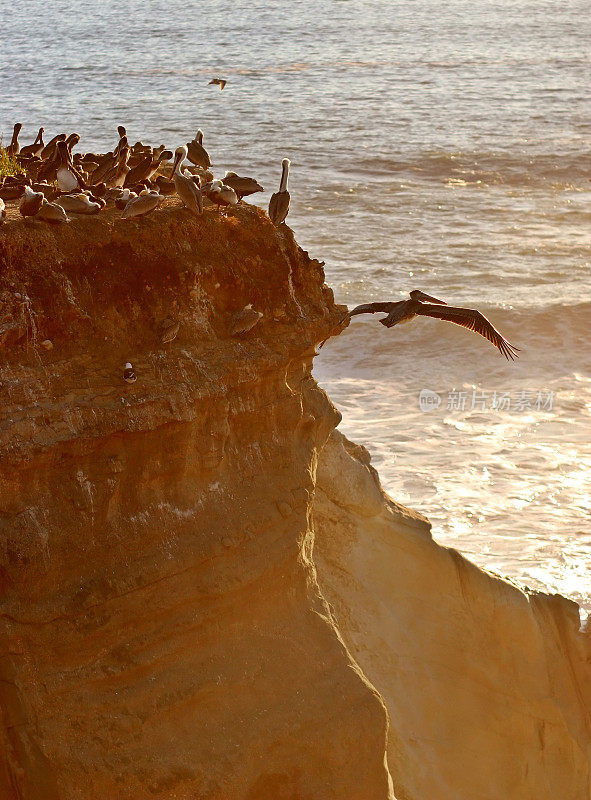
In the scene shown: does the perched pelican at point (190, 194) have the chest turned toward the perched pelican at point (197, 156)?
no

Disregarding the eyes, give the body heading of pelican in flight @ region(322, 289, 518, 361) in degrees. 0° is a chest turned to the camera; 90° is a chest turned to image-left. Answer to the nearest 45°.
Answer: approximately 225°

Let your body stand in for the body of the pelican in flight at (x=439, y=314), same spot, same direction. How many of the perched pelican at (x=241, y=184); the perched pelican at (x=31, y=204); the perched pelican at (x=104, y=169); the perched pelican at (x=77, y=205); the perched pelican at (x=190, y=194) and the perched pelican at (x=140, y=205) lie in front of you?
0

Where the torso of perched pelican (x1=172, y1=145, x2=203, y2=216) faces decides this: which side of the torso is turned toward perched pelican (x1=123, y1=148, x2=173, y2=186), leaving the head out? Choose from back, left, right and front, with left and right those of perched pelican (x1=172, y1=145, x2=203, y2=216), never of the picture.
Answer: right

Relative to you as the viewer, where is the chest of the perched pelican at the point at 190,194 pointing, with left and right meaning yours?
facing to the left of the viewer

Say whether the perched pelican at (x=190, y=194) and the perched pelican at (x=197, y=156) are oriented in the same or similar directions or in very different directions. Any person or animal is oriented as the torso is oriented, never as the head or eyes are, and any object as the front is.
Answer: same or similar directions

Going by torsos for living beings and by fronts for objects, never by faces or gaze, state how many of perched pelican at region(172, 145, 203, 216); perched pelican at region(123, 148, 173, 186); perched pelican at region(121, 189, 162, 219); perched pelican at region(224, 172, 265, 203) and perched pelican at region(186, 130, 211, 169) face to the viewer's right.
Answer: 2

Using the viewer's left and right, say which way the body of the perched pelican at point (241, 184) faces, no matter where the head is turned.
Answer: facing to the left of the viewer
